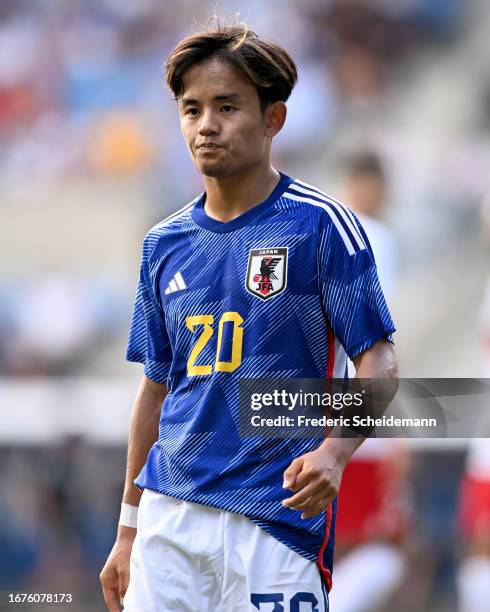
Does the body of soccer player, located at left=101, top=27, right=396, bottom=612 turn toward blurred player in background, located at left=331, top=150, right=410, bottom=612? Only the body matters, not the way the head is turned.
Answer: no

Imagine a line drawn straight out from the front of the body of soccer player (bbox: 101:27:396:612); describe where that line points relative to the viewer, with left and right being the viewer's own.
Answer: facing the viewer and to the left of the viewer

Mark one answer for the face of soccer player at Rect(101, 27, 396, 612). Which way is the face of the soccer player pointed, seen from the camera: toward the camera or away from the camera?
toward the camera

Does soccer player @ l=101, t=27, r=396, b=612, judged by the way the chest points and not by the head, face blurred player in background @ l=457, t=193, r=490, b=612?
no

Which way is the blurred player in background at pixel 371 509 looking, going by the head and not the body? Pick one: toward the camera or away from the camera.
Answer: toward the camera
